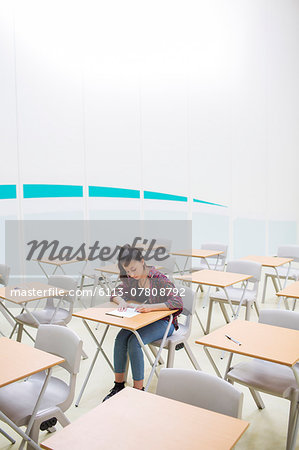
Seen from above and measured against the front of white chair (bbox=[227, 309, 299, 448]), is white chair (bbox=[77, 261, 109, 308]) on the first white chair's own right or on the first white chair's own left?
on the first white chair's own right

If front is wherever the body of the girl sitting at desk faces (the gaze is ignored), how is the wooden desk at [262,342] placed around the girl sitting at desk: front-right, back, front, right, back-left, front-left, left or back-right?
left

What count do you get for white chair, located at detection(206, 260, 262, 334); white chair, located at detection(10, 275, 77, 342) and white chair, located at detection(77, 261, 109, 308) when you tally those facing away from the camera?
0

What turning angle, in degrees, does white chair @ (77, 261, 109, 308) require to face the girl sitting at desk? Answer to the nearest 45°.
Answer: approximately 45° to its left

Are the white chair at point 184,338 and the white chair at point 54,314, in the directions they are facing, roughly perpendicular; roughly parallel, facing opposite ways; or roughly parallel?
roughly parallel

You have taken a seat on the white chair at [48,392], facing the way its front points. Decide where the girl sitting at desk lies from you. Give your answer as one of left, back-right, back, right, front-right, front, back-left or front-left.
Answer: back

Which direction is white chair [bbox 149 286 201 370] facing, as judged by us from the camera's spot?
facing the viewer and to the left of the viewer

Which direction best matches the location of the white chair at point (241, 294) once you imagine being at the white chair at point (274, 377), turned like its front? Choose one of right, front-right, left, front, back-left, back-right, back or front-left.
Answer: back-right
